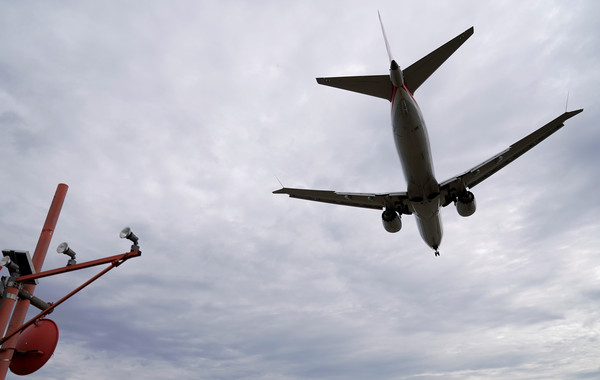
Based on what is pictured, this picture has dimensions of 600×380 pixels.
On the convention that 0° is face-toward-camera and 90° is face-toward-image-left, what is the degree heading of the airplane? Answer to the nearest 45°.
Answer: approximately 180°

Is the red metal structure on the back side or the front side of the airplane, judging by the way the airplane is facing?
on the back side
